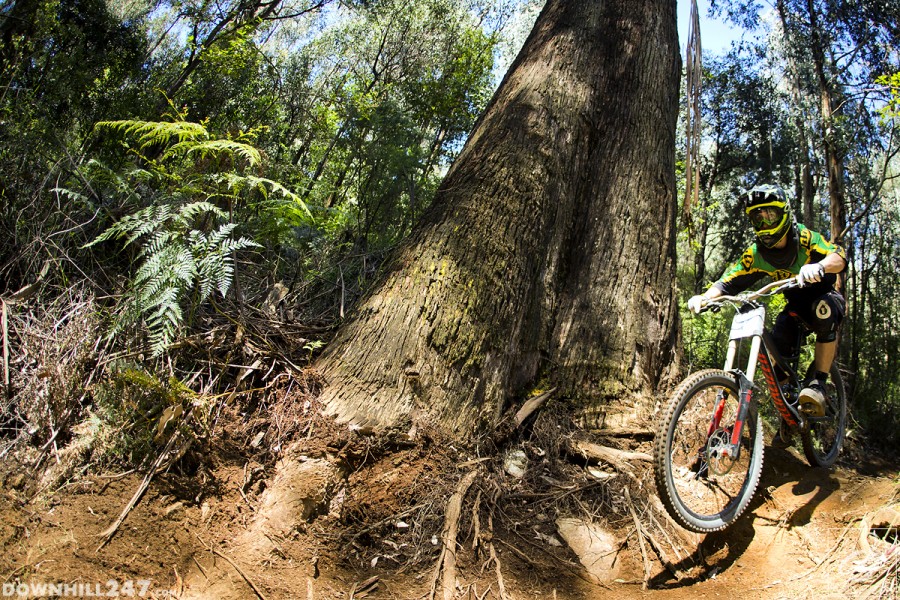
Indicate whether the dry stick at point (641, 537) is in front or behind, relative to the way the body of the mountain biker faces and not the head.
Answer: in front

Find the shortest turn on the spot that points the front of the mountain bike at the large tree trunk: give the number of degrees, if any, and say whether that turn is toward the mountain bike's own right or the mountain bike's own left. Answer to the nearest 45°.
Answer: approximately 45° to the mountain bike's own right

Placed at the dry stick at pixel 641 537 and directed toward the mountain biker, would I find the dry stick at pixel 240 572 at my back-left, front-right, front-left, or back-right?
back-left

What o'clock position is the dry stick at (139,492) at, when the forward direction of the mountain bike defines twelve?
The dry stick is roughly at 12 o'clock from the mountain bike.

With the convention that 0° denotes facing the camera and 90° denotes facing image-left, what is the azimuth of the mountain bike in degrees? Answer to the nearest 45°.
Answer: approximately 45°

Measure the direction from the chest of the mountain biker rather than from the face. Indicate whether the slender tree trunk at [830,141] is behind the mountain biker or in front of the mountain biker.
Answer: behind
